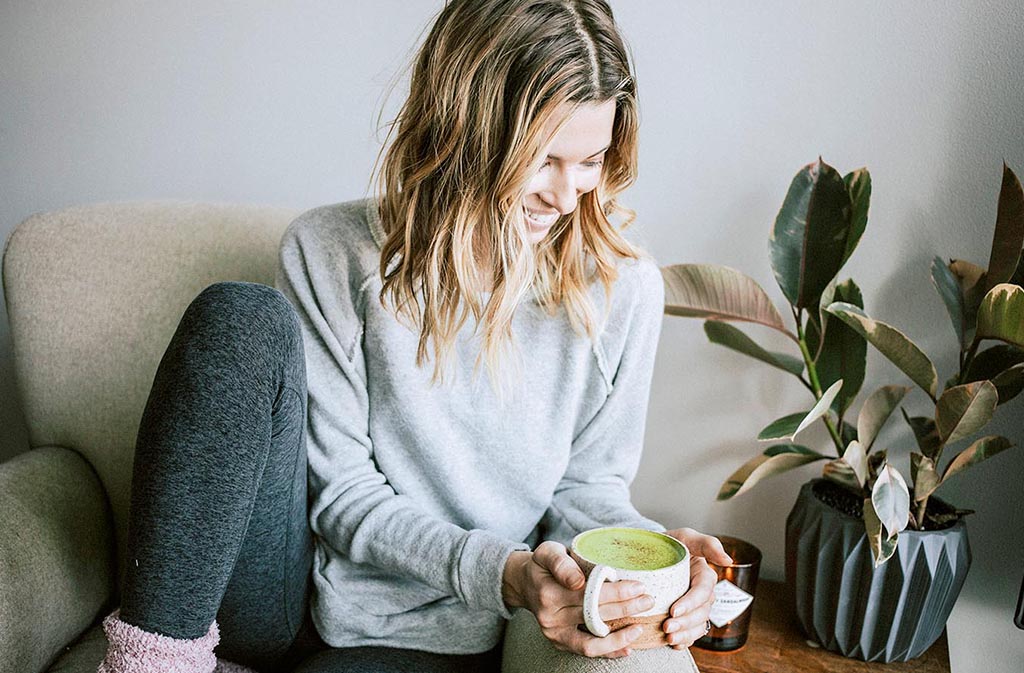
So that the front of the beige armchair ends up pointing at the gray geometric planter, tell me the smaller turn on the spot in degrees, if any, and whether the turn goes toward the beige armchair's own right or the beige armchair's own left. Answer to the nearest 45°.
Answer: approximately 90° to the beige armchair's own left

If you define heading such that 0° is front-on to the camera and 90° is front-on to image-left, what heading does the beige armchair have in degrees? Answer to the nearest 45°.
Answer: approximately 0°

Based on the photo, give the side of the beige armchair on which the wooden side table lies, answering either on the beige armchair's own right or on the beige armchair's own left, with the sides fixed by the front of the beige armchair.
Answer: on the beige armchair's own left

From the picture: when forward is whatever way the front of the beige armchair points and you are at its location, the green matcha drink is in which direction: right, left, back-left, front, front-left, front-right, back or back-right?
front-left

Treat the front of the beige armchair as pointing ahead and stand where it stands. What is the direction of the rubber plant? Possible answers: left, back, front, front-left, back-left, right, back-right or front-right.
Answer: left
